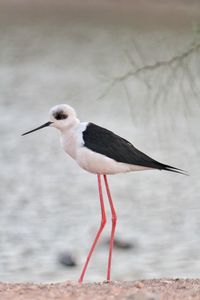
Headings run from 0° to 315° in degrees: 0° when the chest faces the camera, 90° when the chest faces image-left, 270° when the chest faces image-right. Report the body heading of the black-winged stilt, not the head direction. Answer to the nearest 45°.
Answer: approximately 90°

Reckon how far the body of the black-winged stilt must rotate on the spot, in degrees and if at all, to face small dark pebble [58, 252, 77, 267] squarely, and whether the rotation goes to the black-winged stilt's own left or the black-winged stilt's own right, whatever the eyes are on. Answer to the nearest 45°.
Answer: approximately 90° to the black-winged stilt's own right
